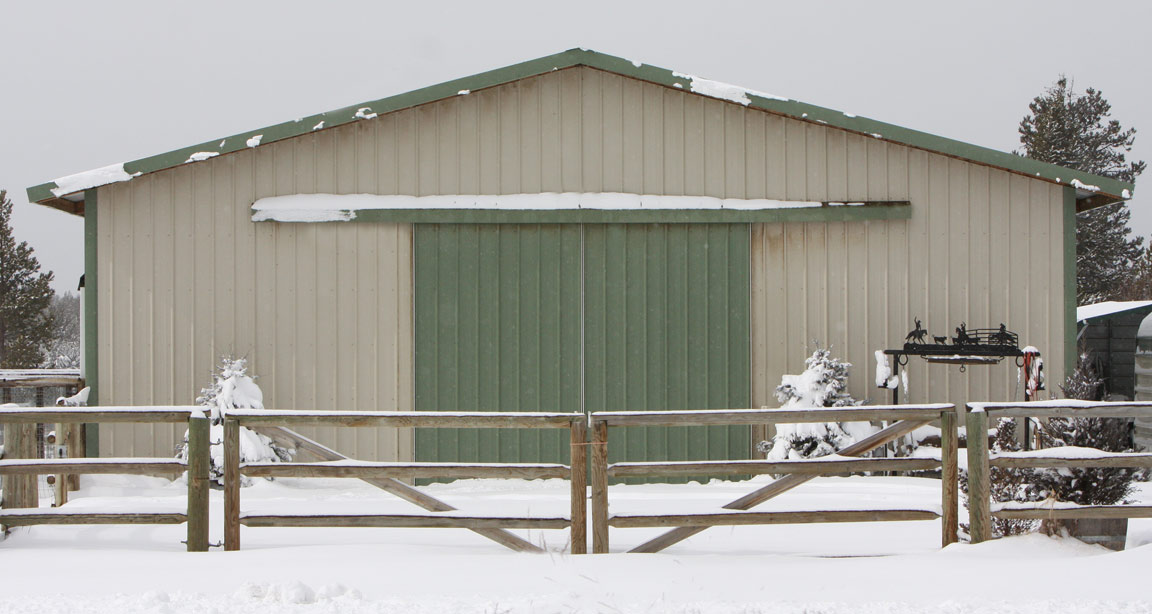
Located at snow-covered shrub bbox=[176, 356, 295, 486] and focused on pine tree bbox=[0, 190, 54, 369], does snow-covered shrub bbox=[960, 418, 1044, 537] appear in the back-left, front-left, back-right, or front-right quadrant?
back-right

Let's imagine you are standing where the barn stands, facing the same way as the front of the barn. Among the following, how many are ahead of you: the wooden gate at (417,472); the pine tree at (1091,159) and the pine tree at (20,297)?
1

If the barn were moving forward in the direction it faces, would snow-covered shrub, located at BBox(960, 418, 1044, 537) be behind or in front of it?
in front

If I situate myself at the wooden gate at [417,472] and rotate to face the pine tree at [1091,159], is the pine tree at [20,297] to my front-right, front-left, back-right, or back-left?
front-left

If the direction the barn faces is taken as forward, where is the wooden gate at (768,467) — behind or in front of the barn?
in front

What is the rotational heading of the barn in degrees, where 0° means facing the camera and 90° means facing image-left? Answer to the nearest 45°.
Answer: approximately 0°
